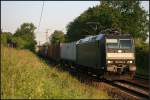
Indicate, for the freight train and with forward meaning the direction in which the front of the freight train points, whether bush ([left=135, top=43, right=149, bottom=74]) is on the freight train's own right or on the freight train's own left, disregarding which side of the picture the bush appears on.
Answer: on the freight train's own left

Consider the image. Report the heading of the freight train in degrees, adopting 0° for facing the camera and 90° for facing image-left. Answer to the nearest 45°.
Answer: approximately 315°
